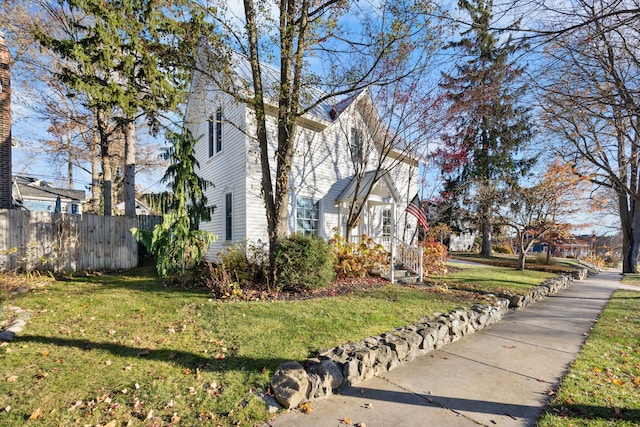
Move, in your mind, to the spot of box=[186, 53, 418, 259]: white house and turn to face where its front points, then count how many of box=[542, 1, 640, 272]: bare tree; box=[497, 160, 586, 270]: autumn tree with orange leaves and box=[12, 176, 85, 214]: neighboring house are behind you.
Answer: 1

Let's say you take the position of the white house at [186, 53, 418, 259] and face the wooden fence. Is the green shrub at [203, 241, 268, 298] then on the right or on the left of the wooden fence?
left

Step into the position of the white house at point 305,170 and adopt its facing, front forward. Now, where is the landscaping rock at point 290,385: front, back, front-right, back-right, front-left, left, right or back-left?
front-right

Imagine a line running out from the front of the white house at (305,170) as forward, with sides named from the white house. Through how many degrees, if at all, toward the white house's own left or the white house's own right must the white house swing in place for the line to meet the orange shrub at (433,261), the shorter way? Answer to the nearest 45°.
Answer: approximately 45° to the white house's own left

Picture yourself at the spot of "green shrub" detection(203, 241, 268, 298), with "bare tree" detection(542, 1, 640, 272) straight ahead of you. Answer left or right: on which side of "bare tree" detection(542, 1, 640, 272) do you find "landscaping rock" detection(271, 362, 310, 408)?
right

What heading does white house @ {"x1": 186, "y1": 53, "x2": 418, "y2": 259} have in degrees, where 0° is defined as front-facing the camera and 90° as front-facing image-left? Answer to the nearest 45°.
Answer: approximately 315°

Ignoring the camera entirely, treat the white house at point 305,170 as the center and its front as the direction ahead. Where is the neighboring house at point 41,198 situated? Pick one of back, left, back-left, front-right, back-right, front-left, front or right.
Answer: back

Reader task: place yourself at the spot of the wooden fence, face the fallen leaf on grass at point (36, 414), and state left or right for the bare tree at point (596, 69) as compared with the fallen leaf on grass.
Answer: left

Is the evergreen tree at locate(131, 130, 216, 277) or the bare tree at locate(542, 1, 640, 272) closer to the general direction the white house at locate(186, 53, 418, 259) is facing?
the bare tree

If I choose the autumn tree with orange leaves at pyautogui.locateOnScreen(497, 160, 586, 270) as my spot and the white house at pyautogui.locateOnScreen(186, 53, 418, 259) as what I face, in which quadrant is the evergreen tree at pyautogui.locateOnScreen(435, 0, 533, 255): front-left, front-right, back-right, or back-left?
back-right

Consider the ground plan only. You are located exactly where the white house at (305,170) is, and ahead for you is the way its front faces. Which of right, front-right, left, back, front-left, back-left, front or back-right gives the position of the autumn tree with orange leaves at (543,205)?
front-left

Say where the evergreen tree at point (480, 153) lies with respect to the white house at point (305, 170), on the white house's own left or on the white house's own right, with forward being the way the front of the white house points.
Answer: on the white house's own left
